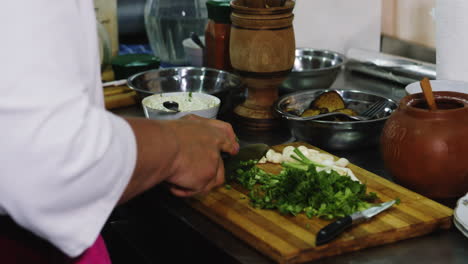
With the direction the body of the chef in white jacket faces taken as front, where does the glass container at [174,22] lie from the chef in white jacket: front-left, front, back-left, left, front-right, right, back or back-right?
left

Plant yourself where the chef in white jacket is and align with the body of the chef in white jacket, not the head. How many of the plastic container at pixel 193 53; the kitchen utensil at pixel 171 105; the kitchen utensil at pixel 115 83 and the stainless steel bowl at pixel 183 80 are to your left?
4

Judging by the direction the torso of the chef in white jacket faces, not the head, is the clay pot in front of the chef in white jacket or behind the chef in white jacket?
in front

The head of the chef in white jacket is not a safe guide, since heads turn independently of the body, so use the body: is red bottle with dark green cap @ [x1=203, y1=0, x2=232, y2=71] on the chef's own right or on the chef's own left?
on the chef's own left

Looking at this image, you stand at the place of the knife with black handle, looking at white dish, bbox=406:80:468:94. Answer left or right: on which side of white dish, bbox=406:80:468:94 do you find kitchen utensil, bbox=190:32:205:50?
left

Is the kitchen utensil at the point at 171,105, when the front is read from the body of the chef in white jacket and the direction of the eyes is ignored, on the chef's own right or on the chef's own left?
on the chef's own left

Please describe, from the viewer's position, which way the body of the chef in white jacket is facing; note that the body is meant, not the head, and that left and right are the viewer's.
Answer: facing to the right of the viewer

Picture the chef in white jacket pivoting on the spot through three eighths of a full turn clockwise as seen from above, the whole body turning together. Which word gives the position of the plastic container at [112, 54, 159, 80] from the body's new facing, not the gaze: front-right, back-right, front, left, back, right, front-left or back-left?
back-right

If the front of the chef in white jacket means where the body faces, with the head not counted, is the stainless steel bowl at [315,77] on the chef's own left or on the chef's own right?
on the chef's own left

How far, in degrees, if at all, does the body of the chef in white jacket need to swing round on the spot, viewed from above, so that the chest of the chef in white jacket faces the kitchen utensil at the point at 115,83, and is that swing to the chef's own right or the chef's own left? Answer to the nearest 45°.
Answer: approximately 90° to the chef's own left
